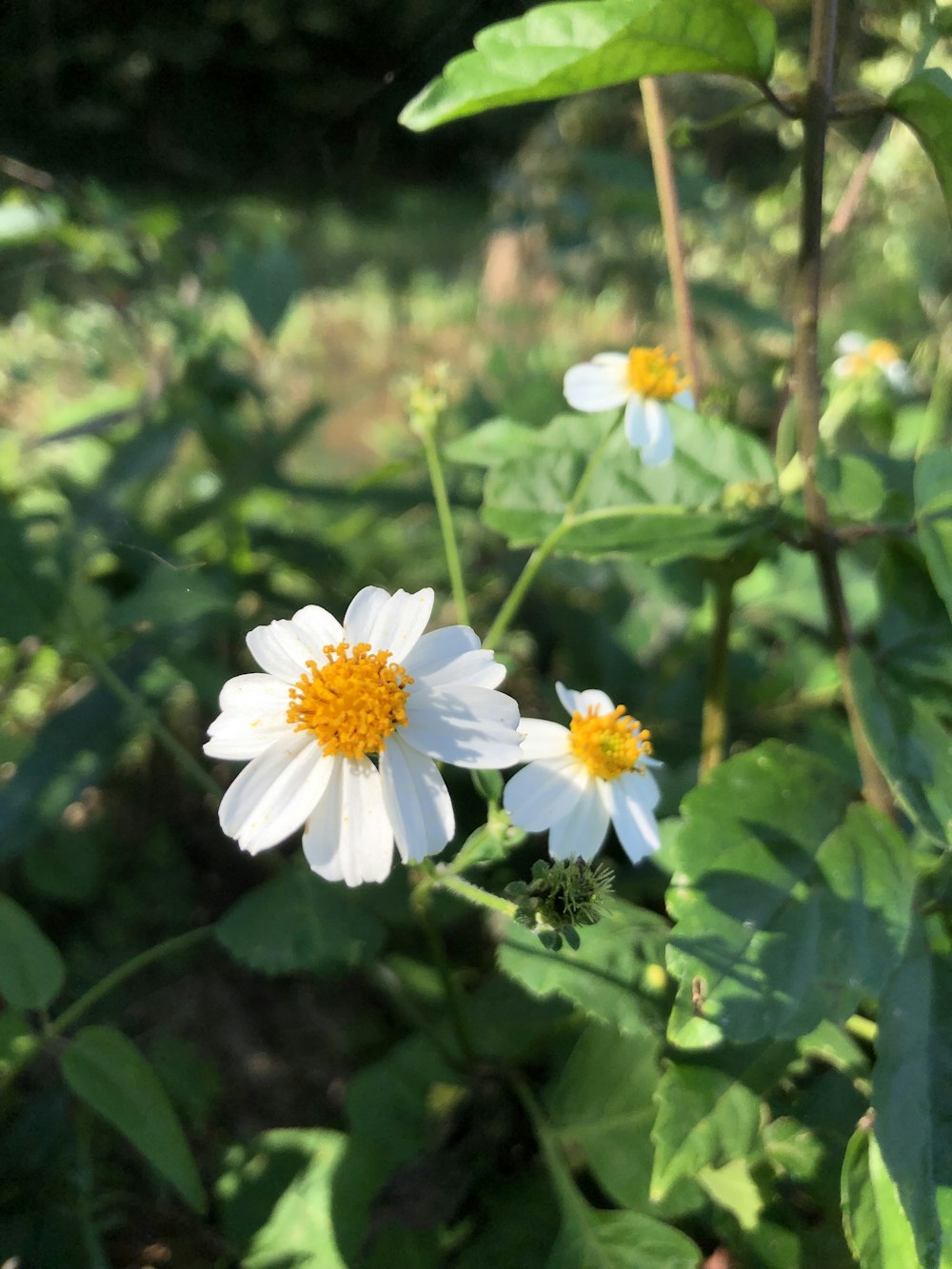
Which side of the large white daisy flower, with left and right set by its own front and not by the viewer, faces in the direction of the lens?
front

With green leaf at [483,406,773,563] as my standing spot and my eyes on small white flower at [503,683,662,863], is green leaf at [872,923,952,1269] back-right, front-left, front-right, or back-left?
front-left

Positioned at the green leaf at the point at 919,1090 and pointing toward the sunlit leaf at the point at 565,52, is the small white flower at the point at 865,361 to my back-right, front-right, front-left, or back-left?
front-right
